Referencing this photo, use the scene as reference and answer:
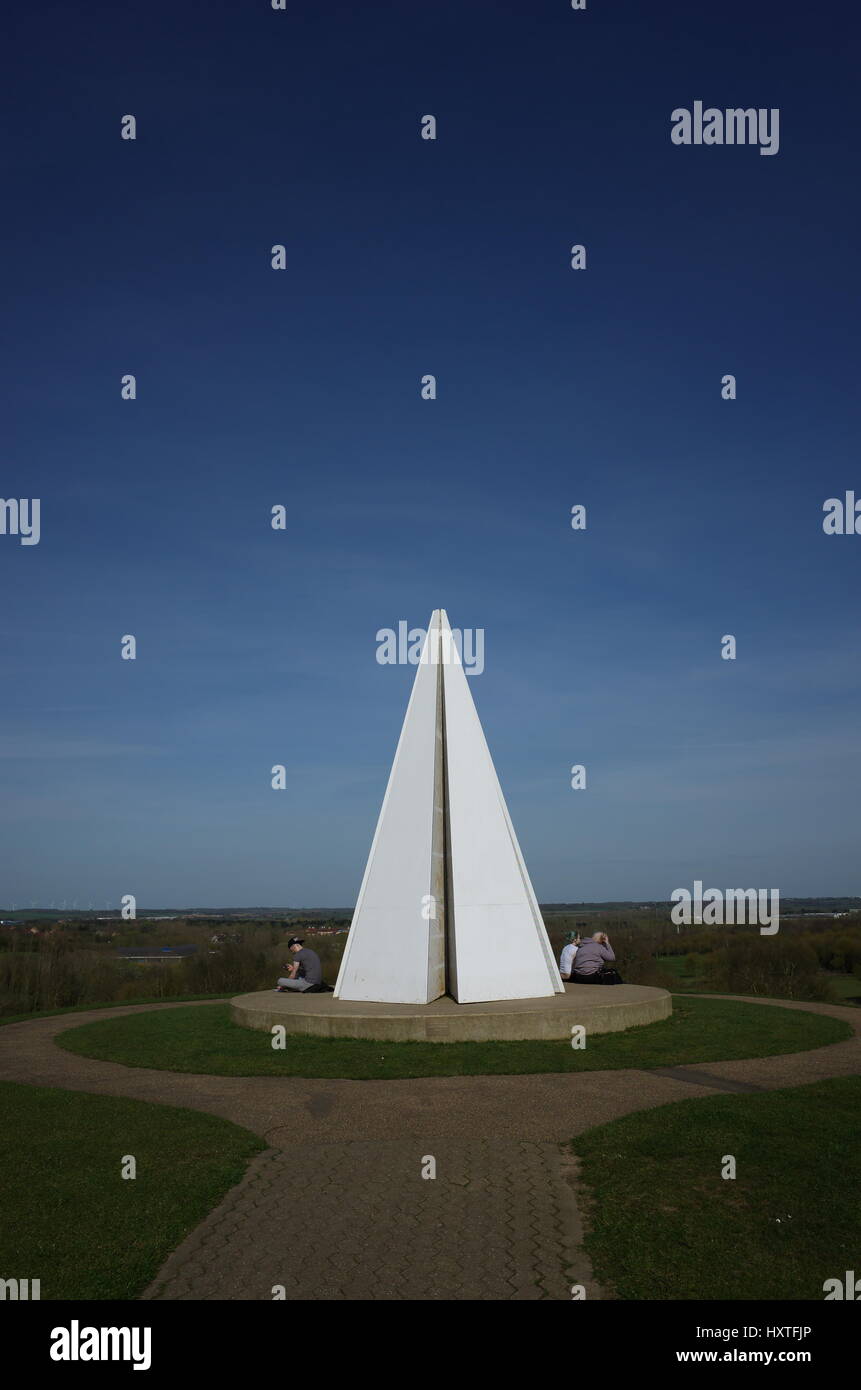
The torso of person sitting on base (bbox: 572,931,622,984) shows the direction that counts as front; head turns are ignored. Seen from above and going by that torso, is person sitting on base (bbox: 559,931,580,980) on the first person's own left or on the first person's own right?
on the first person's own left

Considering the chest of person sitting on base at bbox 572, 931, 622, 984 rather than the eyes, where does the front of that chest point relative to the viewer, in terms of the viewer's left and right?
facing away from the viewer and to the right of the viewer

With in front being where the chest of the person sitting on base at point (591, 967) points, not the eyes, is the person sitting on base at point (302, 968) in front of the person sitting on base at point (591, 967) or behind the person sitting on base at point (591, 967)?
behind
